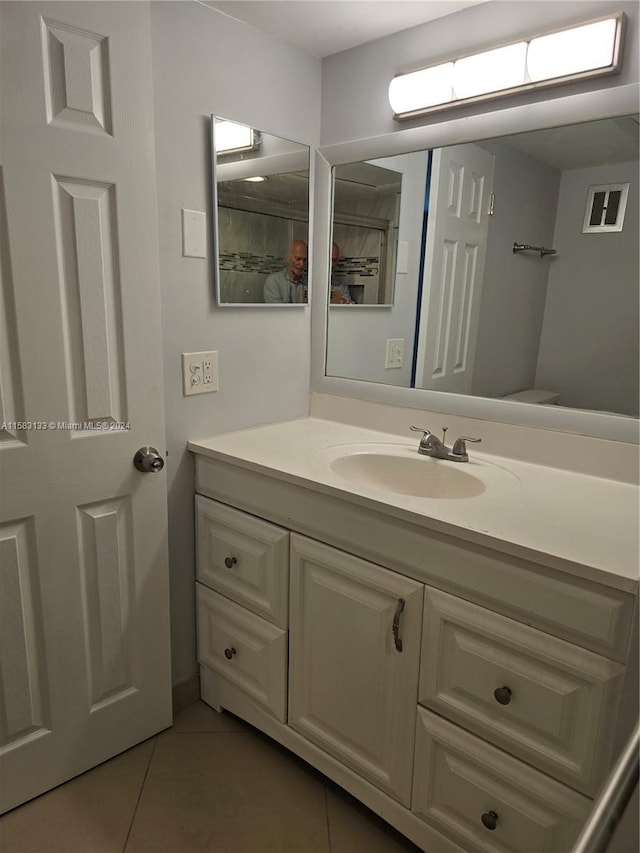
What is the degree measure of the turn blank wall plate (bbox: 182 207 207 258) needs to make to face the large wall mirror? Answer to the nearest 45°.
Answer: approximately 45° to its left

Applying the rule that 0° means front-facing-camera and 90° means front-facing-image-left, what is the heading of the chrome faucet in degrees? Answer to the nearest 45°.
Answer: approximately 45°

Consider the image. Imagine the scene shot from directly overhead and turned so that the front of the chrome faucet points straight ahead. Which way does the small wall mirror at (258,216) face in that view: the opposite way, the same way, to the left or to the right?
to the left

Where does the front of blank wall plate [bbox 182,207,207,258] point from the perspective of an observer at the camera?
facing the viewer and to the right of the viewer

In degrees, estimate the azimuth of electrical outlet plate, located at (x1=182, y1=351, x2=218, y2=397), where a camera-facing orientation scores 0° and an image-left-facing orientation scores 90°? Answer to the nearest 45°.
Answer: approximately 315°

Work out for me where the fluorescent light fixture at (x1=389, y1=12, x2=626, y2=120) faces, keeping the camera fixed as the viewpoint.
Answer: facing the viewer and to the left of the viewer

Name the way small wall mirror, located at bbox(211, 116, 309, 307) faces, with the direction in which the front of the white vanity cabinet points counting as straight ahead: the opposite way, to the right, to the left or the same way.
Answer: to the left

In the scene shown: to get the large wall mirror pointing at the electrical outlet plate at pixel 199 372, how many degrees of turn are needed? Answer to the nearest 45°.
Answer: approximately 45° to its right

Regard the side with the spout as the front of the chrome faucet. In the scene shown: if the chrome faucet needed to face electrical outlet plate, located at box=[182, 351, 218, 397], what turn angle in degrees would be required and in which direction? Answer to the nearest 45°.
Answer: approximately 45° to its right

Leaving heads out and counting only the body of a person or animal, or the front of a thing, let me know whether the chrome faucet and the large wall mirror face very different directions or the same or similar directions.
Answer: same or similar directions

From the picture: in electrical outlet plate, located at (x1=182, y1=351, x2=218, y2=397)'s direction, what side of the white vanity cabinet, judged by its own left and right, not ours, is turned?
right
